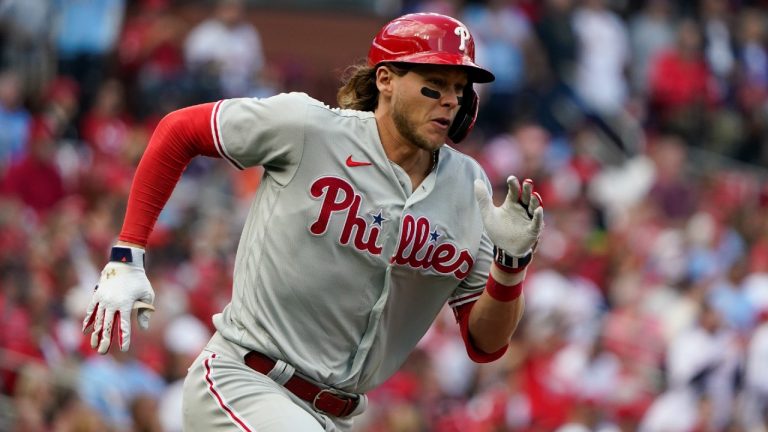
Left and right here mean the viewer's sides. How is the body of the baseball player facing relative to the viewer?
facing the viewer and to the right of the viewer

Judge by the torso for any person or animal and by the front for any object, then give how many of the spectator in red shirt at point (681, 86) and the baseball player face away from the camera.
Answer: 0

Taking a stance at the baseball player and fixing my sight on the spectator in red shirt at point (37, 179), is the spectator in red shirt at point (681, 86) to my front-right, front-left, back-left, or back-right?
front-right

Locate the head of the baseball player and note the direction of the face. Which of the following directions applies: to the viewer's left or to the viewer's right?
to the viewer's right

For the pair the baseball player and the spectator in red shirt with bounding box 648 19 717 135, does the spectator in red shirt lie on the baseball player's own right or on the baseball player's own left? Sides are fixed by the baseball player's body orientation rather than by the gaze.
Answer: on the baseball player's own left

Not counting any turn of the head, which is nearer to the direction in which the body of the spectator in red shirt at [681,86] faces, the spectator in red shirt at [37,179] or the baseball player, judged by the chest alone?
the baseball player

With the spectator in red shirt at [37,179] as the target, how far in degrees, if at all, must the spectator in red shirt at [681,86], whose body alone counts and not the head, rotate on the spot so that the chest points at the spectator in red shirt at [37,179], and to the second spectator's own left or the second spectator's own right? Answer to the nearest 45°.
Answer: approximately 45° to the second spectator's own right

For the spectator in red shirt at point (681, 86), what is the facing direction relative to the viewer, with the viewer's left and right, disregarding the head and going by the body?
facing the viewer

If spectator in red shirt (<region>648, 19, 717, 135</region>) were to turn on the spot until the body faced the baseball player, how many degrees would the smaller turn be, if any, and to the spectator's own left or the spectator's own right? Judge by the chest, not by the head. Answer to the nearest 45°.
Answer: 0° — they already face them

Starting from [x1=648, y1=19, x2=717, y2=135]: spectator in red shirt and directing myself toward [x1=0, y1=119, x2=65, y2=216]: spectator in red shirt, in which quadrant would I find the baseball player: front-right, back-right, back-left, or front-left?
front-left
